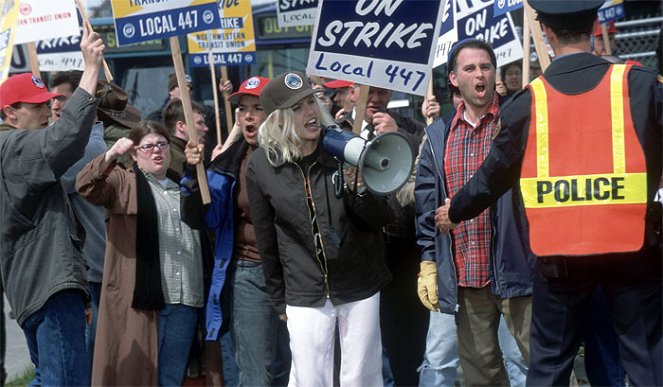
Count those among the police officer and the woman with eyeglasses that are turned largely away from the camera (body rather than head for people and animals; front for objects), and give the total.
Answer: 1

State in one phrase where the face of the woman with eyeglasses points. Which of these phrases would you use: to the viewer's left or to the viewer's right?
to the viewer's right

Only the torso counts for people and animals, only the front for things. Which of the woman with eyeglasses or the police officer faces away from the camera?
the police officer

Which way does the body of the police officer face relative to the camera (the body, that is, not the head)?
away from the camera

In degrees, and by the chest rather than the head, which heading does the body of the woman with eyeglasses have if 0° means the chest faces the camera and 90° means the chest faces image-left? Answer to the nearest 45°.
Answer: approximately 315°

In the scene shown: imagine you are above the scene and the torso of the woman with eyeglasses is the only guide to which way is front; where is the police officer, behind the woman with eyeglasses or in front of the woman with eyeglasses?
in front
